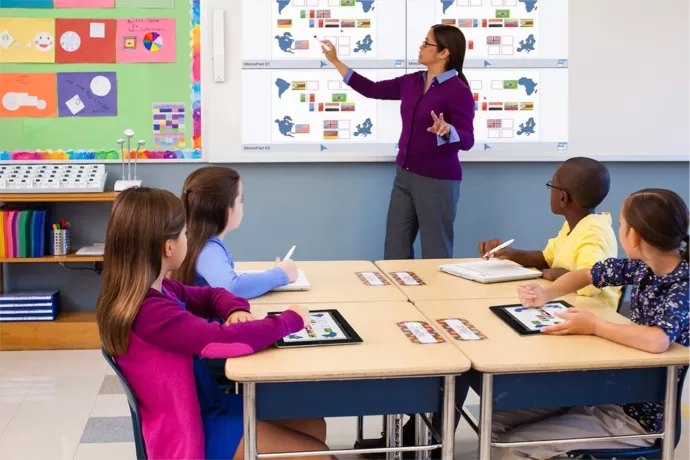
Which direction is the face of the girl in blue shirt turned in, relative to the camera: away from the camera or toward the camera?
away from the camera

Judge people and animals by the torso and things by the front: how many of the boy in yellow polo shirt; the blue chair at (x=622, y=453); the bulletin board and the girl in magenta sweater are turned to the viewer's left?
2

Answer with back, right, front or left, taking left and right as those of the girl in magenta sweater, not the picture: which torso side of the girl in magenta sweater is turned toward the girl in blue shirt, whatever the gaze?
left

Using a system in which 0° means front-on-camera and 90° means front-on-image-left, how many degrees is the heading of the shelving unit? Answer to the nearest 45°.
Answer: approximately 0°

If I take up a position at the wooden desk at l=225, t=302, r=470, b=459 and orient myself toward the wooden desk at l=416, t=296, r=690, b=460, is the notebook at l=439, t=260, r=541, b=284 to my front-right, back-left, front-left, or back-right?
front-left

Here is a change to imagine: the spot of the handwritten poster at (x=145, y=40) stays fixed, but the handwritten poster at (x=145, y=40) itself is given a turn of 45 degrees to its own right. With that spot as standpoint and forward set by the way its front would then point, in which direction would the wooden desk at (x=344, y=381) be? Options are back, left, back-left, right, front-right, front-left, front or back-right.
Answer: front-left

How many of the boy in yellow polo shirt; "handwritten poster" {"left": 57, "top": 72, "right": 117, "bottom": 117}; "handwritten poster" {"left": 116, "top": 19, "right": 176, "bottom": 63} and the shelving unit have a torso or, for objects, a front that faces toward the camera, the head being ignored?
3

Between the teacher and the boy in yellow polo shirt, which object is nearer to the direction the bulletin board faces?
the boy in yellow polo shirt

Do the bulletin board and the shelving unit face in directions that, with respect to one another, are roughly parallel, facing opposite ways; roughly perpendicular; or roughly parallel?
roughly parallel

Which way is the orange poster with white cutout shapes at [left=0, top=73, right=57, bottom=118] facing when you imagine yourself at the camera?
facing the viewer

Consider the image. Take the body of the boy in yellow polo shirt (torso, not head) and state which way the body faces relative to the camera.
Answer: to the viewer's left

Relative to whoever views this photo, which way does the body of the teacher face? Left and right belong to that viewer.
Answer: facing the viewer and to the left of the viewer

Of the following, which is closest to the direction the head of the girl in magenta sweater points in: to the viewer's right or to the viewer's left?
to the viewer's right

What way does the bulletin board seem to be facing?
toward the camera

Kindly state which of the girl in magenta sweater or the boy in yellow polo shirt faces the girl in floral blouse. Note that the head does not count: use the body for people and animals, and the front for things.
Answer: the girl in magenta sweater
